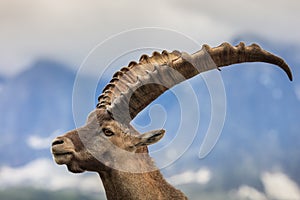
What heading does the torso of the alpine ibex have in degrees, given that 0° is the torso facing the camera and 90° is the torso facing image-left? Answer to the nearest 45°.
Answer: approximately 90°
